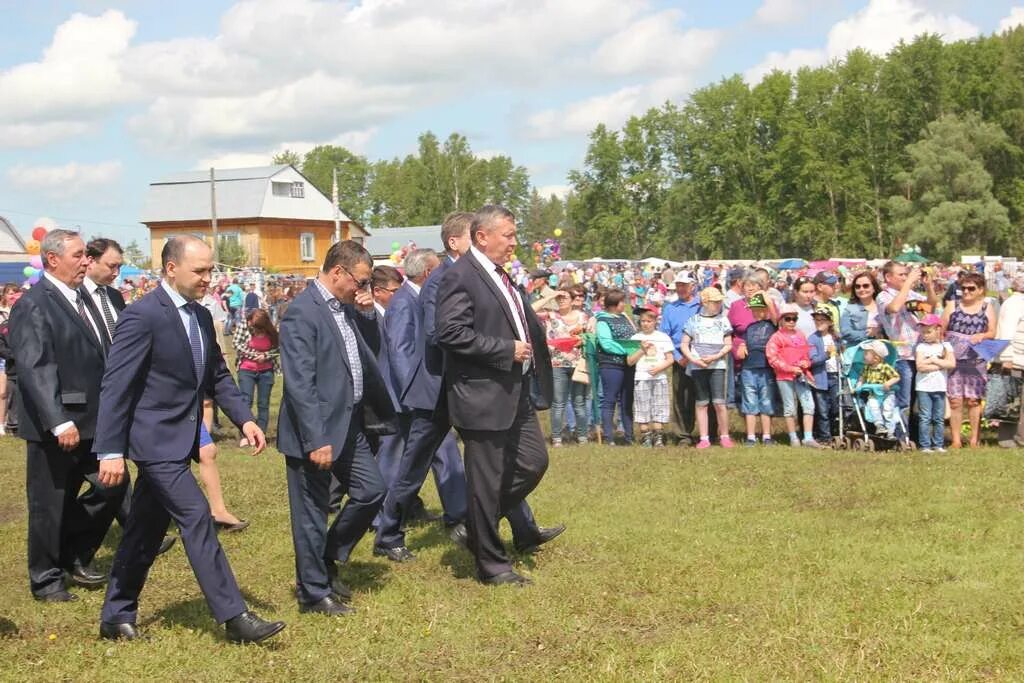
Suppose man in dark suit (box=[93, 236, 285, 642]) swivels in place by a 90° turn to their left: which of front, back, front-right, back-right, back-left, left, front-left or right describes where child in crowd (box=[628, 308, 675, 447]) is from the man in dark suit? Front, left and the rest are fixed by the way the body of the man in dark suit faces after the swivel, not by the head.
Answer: front

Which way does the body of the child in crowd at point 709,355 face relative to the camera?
toward the camera

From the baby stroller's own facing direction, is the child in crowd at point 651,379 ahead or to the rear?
to the rear

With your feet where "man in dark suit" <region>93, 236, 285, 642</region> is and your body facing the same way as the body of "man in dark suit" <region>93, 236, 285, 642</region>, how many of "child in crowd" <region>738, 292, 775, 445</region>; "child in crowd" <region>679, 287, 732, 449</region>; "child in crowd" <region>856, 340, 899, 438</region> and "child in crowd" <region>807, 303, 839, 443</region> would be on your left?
4

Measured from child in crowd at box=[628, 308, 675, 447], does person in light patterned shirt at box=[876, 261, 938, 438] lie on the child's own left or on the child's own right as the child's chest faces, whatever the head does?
on the child's own left

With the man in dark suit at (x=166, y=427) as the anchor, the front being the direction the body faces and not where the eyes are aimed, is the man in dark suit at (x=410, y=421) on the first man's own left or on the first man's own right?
on the first man's own left

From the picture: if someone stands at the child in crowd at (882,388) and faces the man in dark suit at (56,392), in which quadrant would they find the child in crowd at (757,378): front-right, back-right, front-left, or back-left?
front-right

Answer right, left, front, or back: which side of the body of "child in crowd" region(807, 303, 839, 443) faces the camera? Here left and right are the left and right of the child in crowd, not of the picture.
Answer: front

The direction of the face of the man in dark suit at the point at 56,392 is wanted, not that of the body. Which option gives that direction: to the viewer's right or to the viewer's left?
to the viewer's right

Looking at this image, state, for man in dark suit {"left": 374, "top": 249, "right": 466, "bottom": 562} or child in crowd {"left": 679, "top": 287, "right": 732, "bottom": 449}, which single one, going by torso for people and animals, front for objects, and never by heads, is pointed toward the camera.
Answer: the child in crowd

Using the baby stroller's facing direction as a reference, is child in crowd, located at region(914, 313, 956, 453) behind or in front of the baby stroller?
in front

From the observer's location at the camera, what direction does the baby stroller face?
facing the viewer and to the right of the viewer

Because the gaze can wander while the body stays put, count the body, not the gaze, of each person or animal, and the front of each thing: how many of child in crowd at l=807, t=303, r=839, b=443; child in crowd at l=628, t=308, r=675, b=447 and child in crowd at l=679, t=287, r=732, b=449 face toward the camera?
3

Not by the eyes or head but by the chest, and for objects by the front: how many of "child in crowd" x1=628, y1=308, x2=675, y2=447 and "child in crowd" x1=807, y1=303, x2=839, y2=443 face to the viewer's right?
0

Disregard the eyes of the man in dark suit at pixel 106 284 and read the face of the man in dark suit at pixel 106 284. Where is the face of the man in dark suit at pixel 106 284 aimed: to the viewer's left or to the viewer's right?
to the viewer's right

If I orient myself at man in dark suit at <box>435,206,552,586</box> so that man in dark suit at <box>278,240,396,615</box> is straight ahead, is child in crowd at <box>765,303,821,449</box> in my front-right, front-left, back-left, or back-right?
back-right

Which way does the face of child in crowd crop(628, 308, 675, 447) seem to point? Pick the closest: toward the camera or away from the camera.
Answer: toward the camera

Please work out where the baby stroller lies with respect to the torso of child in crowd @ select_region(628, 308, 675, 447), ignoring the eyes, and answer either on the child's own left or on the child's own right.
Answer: on the child's own left
